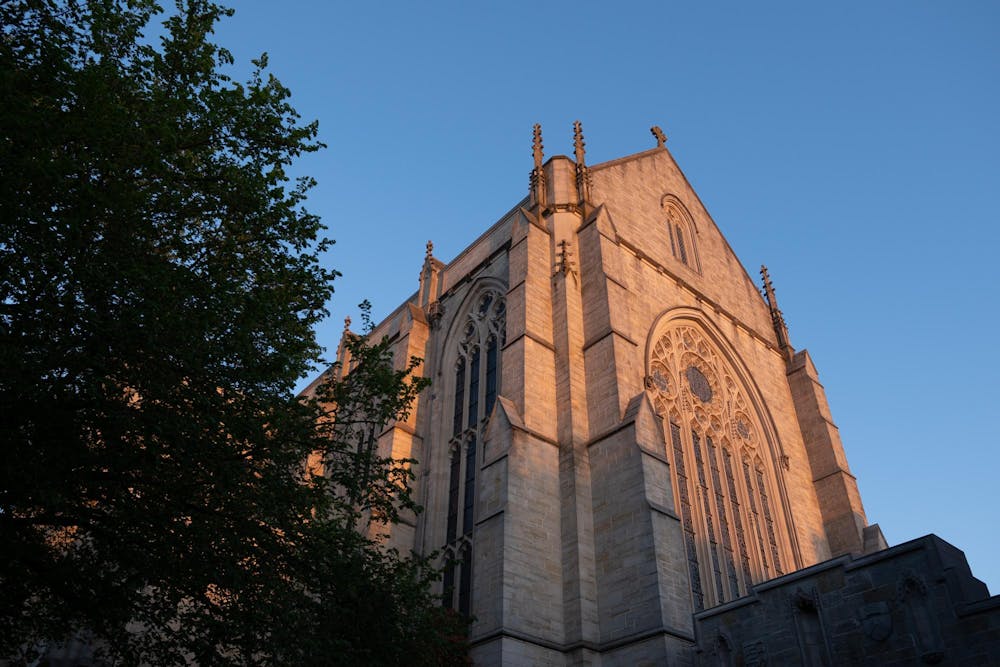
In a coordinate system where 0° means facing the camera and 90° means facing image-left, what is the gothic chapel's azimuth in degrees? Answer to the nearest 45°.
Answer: approximately 315°

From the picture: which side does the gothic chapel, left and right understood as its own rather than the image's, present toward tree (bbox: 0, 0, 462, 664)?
right
